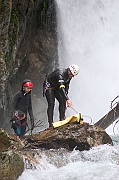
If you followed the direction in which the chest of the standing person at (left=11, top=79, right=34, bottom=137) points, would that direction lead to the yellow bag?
yes

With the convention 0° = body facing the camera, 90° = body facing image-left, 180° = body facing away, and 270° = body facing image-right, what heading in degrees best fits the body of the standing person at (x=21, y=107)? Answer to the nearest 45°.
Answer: approximately 315°

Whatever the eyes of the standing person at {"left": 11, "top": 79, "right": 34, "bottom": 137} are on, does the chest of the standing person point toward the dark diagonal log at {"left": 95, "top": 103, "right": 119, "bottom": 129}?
no

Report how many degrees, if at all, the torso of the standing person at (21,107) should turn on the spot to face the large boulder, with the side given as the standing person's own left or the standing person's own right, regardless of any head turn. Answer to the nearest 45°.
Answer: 0° — they already face it
